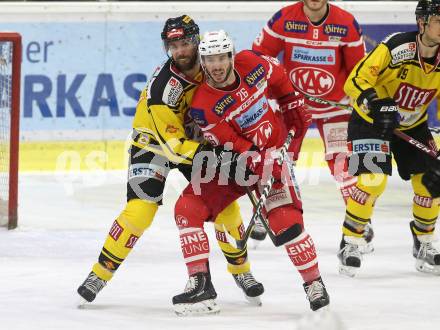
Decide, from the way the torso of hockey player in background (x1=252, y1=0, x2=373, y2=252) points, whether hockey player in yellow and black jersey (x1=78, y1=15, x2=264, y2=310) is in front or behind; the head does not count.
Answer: in front

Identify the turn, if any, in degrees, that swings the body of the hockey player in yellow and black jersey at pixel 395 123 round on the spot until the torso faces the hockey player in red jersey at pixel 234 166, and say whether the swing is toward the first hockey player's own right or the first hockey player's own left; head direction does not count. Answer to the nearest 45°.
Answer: approximately 90° to the first hockey player's own right

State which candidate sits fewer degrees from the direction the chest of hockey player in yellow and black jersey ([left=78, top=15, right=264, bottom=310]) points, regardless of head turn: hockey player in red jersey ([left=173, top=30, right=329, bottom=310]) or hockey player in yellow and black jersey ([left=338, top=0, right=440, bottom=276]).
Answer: the hockey player in red jersey

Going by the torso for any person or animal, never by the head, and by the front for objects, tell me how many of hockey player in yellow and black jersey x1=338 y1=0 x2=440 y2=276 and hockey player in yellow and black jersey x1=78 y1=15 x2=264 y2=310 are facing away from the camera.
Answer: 0

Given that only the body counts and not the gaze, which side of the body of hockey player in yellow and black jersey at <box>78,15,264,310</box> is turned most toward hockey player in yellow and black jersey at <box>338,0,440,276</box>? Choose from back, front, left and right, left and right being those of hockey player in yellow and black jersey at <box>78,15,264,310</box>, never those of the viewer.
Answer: left

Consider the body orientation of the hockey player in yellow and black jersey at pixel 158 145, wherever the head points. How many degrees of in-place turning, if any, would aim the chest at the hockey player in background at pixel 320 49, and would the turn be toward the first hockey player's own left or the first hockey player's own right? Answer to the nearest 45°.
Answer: approximately 90° to the first hockey player's own left

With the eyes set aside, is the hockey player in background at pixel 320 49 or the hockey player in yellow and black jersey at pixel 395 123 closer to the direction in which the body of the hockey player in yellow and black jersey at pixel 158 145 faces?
the hockey player in yellow and black jersey

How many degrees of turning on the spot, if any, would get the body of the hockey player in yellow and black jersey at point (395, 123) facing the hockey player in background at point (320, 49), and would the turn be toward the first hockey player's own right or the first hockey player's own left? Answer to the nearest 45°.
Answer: approximately 180°
